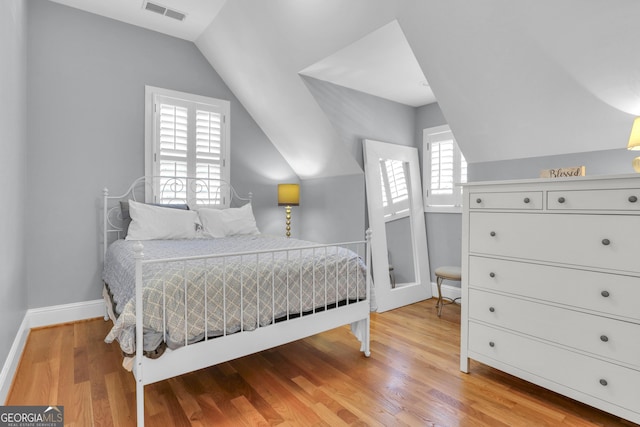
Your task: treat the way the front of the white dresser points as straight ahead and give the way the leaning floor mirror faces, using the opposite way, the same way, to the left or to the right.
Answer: to the left

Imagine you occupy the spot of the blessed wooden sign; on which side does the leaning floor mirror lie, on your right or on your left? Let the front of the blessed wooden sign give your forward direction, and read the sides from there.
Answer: on your right

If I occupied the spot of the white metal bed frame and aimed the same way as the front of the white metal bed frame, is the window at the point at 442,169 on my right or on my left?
on my left

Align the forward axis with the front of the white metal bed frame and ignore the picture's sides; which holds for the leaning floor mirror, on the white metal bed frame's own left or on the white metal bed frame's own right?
on the white metal bed frame's own left

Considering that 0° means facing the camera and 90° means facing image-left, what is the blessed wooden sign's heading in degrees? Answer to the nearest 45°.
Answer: approximately 45°

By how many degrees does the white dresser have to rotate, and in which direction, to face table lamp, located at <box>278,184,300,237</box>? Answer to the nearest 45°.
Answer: approximately 45° to its right

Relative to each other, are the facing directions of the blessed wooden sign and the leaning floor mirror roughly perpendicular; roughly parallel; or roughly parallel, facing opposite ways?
roughly perpendicular

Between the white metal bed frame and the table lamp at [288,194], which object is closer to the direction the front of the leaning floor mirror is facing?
the white metal bed frame

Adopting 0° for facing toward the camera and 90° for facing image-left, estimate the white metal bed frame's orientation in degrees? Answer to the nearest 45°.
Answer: approximately 315°
